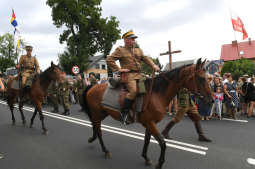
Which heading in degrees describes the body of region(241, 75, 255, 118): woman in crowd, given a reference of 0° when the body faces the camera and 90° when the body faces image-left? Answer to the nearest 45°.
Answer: approximately 45°

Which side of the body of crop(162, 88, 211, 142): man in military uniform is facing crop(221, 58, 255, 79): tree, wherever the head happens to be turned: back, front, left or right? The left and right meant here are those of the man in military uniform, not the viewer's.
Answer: left

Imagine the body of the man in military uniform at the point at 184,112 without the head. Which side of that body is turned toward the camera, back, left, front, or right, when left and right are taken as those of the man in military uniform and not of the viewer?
right

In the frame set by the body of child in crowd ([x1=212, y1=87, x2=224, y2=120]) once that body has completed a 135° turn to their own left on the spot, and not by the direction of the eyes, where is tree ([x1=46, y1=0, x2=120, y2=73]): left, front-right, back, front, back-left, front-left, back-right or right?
left

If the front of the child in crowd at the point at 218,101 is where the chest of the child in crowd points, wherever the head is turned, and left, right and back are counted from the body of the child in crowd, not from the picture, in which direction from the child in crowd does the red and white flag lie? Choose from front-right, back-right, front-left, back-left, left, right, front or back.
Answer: back

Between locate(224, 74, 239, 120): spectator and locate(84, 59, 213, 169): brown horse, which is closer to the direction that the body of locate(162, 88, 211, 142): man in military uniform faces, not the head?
the spectator

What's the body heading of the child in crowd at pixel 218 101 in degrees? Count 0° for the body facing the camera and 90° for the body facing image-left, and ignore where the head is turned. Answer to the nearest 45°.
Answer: approximately 0°

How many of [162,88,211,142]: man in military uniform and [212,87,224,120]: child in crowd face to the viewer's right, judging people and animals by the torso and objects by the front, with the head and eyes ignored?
1

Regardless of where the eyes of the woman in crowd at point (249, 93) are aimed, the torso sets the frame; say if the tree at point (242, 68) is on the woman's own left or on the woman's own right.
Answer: on the woman's own right

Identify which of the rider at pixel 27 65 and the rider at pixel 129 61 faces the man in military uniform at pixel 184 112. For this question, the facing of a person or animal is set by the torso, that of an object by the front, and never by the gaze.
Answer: the rider at pixel 27 65

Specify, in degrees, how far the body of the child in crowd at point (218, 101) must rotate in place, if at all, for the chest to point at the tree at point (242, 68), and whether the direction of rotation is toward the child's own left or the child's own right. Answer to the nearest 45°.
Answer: approximately 180°

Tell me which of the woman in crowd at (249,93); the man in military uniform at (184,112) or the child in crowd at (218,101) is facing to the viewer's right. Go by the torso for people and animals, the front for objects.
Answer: the man in military uniform
